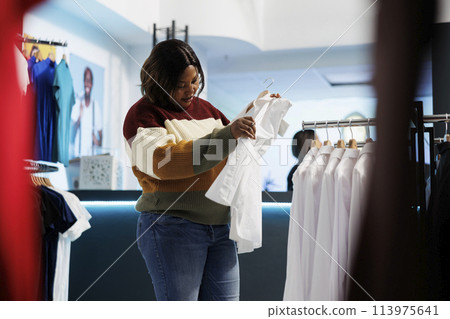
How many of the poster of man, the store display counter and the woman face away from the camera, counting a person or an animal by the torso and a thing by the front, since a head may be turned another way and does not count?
0

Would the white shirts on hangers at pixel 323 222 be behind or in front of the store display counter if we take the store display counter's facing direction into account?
in front

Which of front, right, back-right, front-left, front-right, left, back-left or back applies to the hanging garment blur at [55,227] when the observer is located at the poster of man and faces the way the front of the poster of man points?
front-right

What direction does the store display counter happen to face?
toward the camera

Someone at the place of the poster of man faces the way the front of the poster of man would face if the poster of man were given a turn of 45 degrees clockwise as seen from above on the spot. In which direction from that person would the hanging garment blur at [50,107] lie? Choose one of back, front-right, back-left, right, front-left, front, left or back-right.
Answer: front

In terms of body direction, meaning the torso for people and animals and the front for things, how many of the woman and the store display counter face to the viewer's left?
0

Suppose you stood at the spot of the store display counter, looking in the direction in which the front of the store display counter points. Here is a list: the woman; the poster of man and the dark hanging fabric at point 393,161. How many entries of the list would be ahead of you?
2

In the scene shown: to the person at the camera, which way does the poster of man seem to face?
facing the viewer and to the right of the viewer

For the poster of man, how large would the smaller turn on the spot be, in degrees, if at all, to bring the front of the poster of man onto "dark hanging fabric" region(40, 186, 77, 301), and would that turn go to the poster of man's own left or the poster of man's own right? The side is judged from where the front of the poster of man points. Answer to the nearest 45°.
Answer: approximately 45° to the poster of man's own right

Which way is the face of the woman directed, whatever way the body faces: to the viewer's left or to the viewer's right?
to the viewer's right

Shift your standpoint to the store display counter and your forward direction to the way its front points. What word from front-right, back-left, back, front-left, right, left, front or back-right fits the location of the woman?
front

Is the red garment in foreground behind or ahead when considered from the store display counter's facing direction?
ahead

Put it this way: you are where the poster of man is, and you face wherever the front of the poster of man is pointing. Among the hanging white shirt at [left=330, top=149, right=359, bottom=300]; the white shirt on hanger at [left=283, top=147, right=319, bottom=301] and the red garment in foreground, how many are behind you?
0
